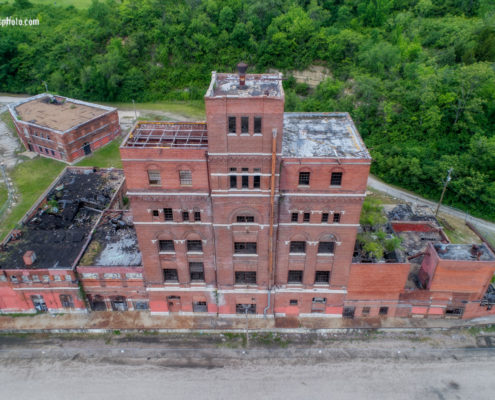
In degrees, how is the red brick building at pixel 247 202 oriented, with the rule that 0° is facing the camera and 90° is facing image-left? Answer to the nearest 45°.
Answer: approximately 0°
